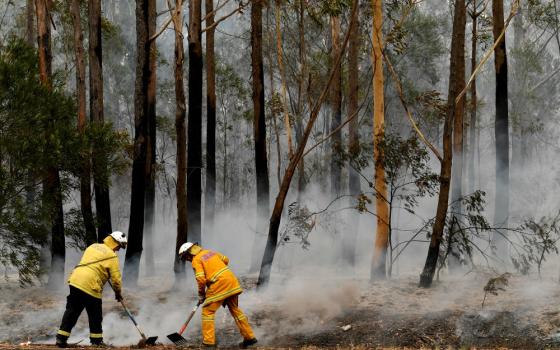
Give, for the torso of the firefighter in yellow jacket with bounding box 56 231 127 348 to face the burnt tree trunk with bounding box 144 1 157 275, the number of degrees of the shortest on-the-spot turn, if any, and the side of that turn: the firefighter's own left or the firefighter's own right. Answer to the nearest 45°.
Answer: approximately 45° to the firefighter's own left

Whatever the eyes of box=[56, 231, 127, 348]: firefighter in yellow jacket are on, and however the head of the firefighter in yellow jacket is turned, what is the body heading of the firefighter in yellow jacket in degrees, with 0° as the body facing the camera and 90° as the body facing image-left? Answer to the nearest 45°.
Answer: approximately 225°

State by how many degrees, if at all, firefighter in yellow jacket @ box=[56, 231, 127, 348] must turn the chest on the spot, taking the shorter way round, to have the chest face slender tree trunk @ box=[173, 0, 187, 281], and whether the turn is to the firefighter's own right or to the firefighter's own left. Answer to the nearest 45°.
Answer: approximately 45° to the firefighter's own left

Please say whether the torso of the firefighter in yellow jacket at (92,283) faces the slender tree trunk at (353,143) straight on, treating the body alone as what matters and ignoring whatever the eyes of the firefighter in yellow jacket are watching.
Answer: yes

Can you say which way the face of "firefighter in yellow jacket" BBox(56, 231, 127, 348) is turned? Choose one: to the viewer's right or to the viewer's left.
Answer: to the viewer's right

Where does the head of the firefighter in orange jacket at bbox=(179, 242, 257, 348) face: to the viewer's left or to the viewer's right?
to the viewer's left

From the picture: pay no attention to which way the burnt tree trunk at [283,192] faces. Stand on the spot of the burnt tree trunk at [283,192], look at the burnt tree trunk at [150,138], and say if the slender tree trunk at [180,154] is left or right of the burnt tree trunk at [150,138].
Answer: left
